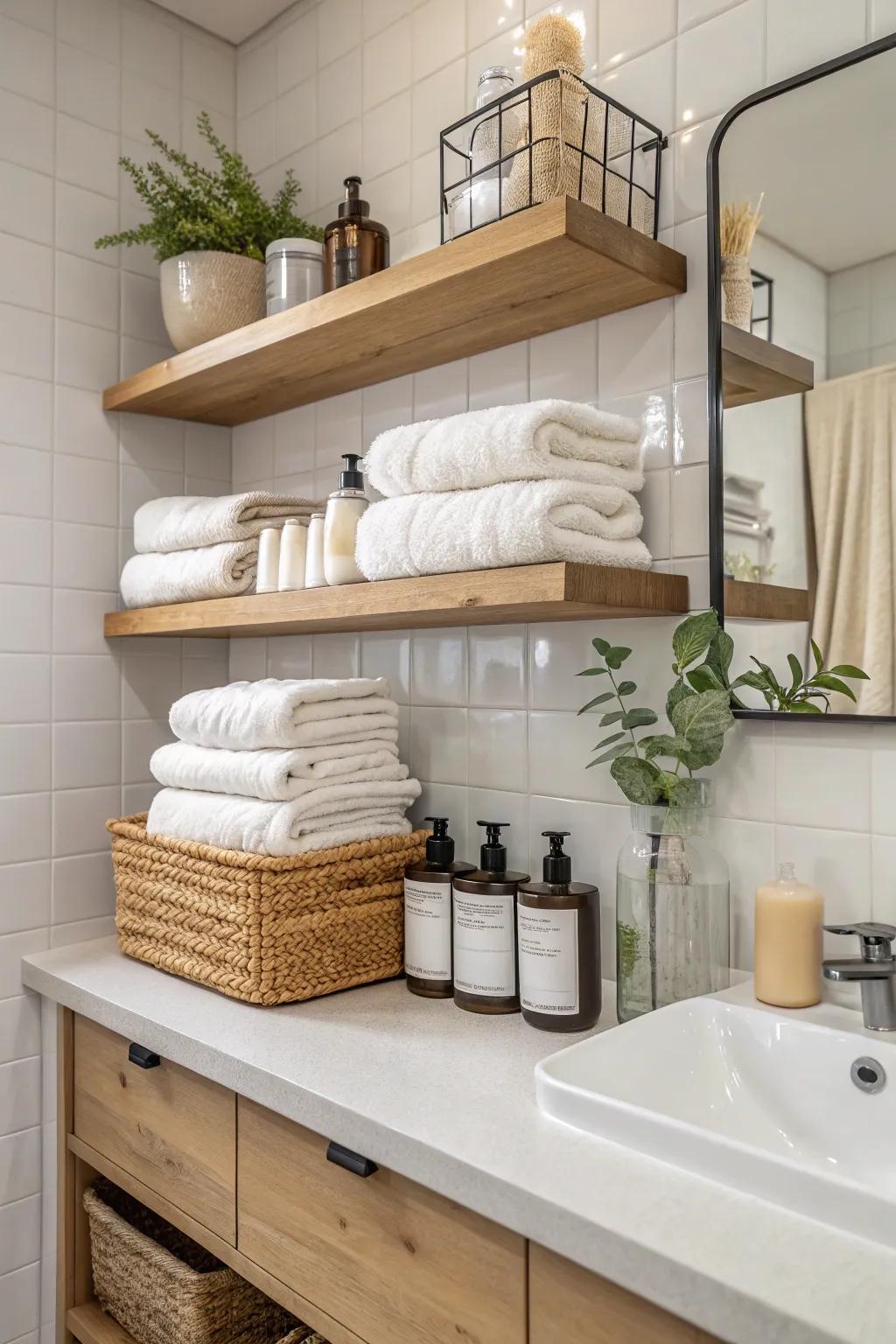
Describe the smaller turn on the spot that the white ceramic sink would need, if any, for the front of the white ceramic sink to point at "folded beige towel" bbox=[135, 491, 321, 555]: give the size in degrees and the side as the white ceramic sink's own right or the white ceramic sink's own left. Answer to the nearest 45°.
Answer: approximately 90° to the white ceramic sink's own right

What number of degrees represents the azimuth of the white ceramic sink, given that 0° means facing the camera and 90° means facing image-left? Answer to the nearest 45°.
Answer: approximately 45°

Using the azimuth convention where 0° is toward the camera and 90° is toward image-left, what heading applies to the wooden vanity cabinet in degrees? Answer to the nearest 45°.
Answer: approximately 45°

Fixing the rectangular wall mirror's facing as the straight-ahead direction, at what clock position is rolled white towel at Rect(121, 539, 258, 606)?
The rolled white towel is roughly at 2 o'clock from the rectangular wall mirror.

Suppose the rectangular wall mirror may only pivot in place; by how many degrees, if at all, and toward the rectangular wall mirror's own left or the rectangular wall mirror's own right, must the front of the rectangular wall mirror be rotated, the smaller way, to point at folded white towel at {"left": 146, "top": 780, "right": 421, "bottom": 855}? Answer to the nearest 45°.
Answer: approximately 45° to the rectangular wall mirror's own right

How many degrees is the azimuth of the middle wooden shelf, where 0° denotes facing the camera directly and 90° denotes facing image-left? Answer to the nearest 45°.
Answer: approximately 45°

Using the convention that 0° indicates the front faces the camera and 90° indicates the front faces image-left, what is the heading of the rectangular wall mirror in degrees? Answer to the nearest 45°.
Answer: approximately 45°
